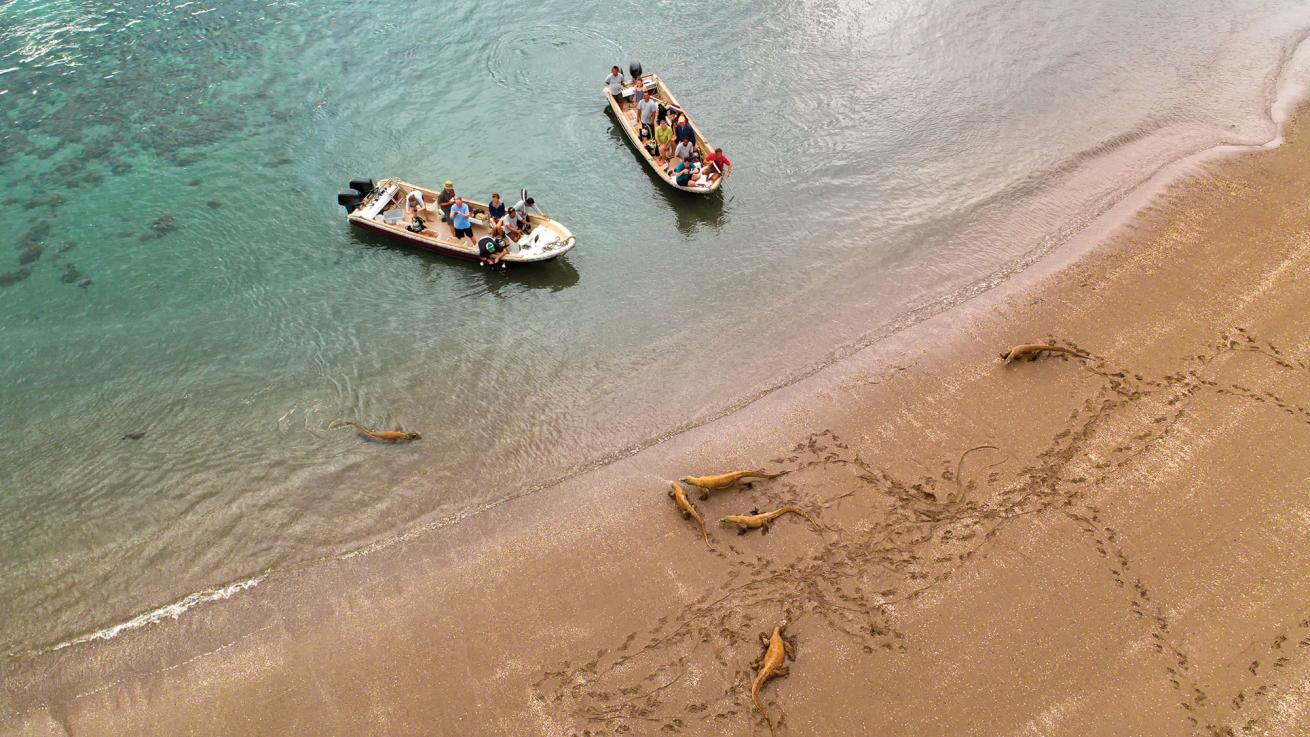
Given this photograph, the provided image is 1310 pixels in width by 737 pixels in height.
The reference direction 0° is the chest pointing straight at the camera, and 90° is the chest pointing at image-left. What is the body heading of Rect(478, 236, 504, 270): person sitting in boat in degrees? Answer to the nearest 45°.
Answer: approximately 315°

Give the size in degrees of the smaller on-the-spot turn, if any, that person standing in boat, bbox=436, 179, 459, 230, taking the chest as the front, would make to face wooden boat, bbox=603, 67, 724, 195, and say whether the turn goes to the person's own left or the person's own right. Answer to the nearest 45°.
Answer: approximately 90° to the person's own left

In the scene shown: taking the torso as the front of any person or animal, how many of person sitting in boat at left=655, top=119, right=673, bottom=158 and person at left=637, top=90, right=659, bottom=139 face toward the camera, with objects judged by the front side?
2

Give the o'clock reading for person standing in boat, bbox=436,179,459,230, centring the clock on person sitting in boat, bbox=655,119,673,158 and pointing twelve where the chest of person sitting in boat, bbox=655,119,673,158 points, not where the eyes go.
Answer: person standing in boat, bbox=436,179,459,230 is roughly at 2 o'clock from person sitting in boat, bbox=655,119,673,158.

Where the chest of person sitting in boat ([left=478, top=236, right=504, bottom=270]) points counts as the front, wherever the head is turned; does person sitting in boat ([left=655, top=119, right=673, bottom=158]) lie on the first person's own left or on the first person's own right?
on the first person's own left

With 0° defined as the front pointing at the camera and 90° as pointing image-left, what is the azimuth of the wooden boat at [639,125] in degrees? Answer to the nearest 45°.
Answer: approximately 315°

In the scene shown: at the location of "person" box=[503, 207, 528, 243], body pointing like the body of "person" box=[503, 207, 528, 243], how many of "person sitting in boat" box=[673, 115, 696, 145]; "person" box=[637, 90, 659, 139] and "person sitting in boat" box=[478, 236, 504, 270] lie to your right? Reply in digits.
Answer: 1

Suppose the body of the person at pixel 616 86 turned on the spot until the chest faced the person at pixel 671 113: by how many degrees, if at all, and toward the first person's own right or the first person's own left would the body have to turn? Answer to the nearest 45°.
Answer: approximately 45° to the first person's own left

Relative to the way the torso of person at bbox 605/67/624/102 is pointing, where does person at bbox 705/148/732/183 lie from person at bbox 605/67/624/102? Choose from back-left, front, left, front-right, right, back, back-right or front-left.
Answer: front-left

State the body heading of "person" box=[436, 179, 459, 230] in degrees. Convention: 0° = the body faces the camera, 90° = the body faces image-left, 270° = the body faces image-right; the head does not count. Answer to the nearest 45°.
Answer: approximately 315°

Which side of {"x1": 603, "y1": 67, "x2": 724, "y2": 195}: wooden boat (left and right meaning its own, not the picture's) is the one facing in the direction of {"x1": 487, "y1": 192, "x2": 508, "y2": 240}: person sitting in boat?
right

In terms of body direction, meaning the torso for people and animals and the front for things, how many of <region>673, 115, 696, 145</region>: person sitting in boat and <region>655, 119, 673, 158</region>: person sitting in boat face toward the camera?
2

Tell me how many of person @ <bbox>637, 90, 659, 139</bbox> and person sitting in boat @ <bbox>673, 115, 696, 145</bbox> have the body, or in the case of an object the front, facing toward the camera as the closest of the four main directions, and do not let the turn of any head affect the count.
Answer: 2

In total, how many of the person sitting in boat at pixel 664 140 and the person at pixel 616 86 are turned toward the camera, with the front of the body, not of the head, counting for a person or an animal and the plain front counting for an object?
2

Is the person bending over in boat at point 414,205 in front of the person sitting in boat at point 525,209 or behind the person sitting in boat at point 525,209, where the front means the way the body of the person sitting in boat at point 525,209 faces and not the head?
behind
